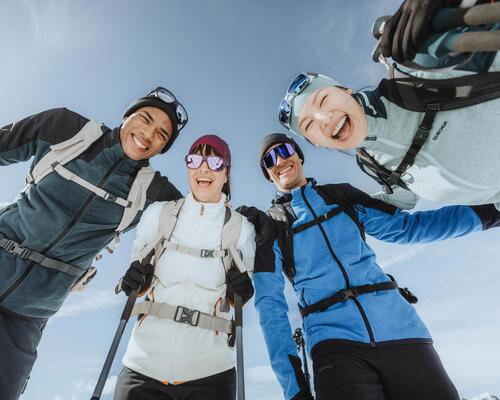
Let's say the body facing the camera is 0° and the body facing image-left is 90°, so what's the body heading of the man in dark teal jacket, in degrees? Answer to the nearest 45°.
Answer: approximately 0°

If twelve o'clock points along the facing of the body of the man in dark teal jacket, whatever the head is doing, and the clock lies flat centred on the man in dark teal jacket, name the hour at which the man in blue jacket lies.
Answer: The man in blue jacket is roughly at 10 o'clock from the man in dark teal jacket.

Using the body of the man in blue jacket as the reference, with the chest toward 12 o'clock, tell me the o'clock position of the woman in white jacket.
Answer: The woman in white jacket is roughly at 2 o'clock from the man in blue jacket.

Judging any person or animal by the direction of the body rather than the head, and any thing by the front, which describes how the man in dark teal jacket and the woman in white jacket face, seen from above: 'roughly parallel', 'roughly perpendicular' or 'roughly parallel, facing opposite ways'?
roughly parallel

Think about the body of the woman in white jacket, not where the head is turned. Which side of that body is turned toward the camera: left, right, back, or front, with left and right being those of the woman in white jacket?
front

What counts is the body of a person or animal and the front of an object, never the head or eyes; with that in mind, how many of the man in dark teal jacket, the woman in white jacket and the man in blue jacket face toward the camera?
3

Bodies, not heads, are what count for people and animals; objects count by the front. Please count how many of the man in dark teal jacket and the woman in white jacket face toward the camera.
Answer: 2

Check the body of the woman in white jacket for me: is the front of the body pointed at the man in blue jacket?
no

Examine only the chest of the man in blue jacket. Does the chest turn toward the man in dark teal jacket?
no

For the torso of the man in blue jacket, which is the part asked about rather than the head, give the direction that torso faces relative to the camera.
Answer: toward the camera

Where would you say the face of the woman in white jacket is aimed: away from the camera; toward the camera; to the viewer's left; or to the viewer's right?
toward the camera

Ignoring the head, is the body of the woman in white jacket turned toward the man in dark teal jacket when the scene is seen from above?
no
